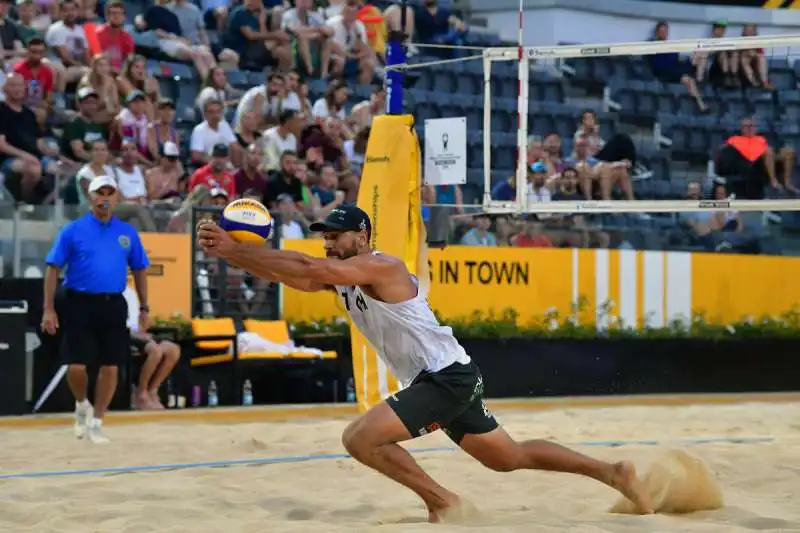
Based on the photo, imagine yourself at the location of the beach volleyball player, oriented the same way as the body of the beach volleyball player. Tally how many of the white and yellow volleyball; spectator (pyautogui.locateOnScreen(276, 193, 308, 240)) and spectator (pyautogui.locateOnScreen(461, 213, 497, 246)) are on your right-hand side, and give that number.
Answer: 2

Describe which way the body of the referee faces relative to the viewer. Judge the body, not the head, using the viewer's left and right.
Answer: facing the viewer

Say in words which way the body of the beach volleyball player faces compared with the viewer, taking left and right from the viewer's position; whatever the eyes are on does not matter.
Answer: facing to the left of the viewer

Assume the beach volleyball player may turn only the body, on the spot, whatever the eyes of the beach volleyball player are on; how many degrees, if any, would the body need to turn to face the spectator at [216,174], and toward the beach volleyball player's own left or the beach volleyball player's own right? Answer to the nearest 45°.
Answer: approximately 90° to the beach volleyball player's own right

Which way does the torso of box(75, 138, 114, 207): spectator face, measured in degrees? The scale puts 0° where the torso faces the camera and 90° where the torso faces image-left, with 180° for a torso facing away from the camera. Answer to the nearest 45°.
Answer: approximately 315°

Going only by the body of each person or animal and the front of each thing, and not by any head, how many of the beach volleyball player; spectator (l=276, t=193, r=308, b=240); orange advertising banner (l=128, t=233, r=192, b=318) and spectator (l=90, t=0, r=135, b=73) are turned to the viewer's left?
1

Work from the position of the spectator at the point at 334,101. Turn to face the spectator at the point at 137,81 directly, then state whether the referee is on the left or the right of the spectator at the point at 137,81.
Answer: left

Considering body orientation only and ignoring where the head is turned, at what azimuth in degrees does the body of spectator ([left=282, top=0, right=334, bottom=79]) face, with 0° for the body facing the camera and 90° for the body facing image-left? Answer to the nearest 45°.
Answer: approximately 315°

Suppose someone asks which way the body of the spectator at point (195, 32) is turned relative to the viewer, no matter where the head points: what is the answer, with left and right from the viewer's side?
facing the viewer and to the right of the viewer

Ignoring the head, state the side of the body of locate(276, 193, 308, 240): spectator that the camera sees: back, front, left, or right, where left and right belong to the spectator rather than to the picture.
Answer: front

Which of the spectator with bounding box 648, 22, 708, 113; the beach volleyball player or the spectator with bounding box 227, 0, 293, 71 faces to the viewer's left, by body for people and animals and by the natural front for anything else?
the beach volleyball player

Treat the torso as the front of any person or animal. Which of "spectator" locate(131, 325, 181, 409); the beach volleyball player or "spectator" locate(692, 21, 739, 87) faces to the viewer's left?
the beach volleyball player
